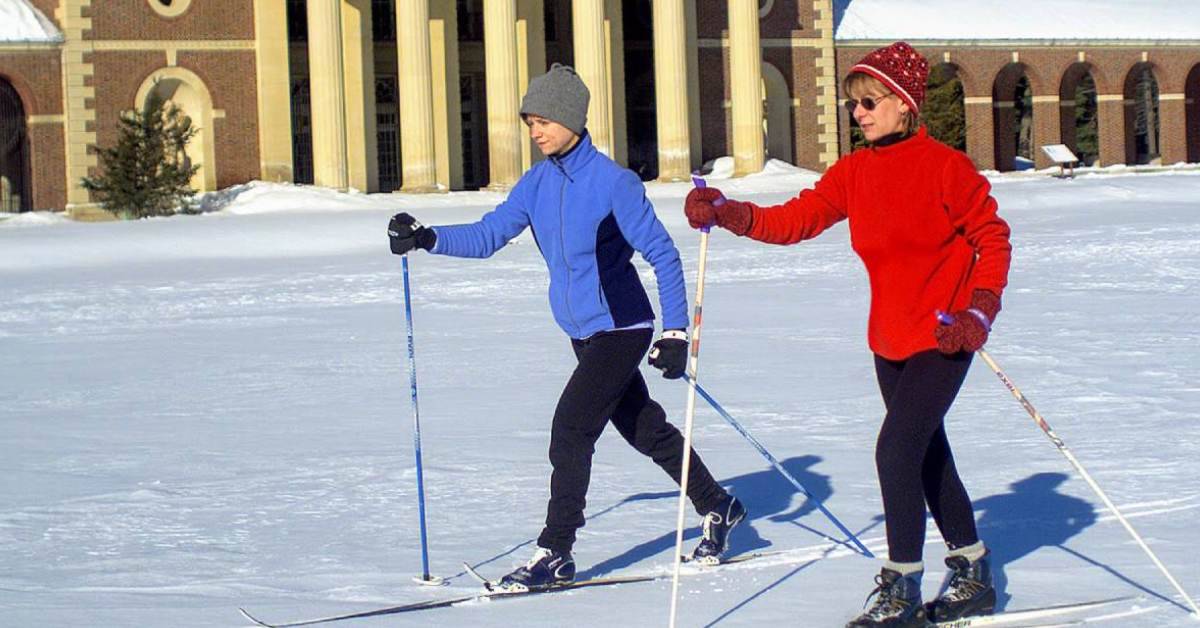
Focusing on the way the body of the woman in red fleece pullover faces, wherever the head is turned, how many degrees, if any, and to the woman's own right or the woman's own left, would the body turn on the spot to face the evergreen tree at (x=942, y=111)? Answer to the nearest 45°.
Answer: approximately 135° to the woman's own right

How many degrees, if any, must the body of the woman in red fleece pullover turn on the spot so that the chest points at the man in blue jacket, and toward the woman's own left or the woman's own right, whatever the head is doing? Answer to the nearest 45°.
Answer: approximately 90° to the woman's own right

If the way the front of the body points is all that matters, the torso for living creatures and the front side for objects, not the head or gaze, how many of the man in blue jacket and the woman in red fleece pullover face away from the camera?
0
